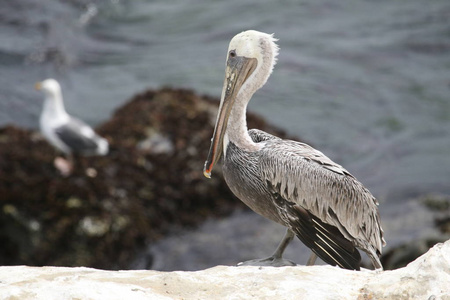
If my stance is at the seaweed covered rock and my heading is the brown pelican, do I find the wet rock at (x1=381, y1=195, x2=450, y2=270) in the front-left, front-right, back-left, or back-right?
front-left

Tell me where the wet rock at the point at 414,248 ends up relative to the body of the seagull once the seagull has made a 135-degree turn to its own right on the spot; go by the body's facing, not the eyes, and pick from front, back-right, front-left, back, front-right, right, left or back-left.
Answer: right

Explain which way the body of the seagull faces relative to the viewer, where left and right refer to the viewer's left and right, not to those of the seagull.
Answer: facing to the left of the viewer

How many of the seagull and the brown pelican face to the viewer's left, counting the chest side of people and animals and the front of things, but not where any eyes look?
2

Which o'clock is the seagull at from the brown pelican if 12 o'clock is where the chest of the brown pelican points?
The seagull is roughly at 2 o'clock from the brown pelican.

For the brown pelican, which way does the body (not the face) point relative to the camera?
to the viewer's left

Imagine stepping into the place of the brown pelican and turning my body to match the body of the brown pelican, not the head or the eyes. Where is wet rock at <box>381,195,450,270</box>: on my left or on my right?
on my right

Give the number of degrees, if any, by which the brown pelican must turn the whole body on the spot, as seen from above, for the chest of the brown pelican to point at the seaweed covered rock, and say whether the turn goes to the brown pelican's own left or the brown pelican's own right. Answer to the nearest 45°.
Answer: approximately 45° to the brown pelican's own right

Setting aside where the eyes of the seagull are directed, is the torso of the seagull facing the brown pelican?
no

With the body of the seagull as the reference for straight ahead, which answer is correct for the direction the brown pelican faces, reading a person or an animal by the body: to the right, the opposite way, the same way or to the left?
the same way
